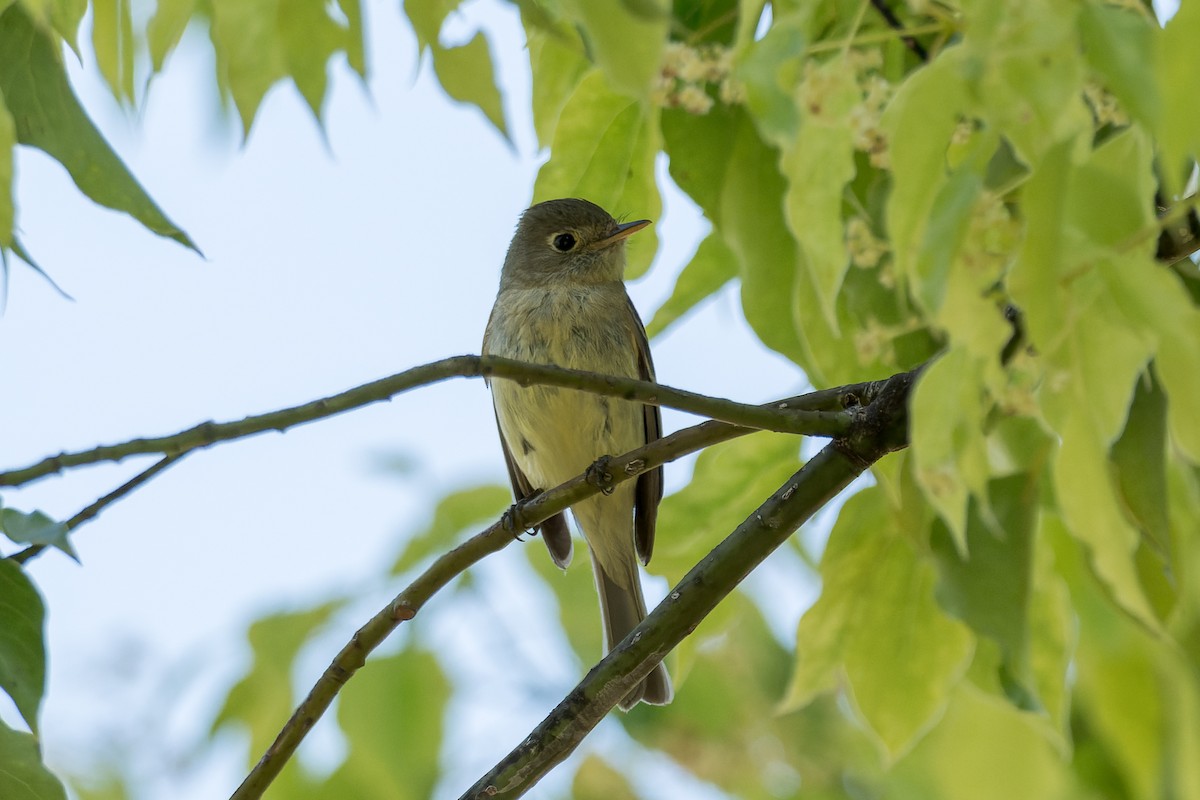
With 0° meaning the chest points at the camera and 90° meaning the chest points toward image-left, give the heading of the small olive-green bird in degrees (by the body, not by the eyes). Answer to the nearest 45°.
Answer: approximately 0°

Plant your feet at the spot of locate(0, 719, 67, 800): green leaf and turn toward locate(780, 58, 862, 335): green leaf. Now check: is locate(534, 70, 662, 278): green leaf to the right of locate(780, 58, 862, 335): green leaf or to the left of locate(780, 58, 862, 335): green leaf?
left
